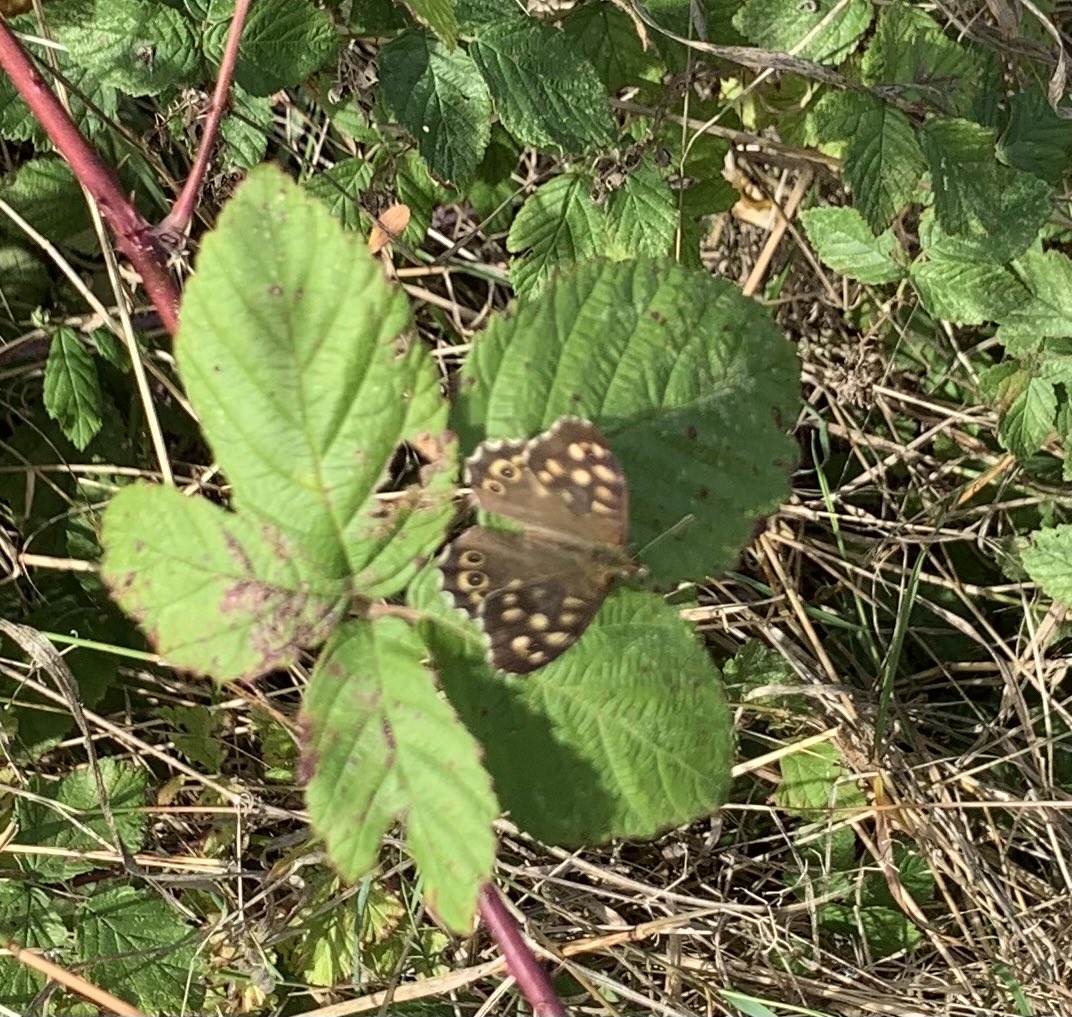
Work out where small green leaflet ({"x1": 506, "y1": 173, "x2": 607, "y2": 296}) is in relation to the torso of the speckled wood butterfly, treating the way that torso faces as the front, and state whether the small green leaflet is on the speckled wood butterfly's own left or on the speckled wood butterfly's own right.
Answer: on the speckled wood butterfly's own left

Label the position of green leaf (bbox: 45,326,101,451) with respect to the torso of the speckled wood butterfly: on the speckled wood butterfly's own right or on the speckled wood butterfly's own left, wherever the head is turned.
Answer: on the speckled wood butterfly's own left

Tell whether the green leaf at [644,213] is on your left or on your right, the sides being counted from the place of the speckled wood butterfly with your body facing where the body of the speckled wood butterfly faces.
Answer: on your left

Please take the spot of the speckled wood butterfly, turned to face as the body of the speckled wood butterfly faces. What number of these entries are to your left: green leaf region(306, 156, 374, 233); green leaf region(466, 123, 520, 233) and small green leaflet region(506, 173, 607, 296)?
3

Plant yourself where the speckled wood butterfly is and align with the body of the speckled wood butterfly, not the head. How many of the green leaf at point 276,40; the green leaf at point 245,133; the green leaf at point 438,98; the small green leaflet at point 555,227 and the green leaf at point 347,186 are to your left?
5

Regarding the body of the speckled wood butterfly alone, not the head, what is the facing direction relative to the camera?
to the viewer's right

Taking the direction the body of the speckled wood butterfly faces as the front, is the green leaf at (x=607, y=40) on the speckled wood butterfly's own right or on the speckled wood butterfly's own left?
on the speckled wood butterfly's own left

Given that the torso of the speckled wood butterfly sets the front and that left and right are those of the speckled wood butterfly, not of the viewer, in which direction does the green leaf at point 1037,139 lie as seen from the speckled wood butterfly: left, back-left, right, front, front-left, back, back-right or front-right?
front-left

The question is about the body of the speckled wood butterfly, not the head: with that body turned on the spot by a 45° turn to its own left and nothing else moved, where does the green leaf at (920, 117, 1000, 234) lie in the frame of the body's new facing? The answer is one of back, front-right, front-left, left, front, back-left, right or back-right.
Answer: front

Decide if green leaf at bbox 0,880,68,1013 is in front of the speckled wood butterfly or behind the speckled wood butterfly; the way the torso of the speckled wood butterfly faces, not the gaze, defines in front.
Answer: behind

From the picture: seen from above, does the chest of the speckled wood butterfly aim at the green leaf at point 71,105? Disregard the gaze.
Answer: no
